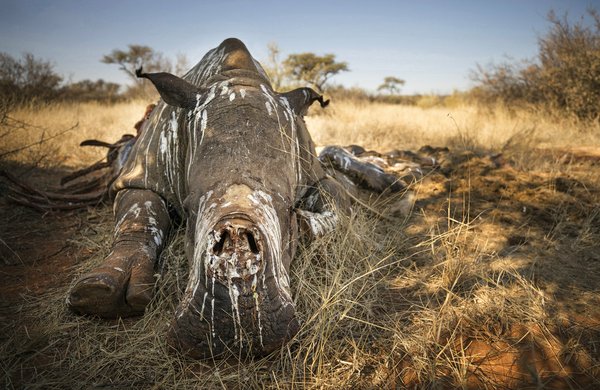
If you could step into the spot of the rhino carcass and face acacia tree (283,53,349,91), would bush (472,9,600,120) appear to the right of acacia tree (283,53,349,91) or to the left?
right

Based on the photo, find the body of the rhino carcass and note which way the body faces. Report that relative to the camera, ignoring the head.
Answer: toward the camera

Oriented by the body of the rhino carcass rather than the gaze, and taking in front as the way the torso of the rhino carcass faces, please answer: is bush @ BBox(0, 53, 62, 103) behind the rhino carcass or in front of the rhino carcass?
behind

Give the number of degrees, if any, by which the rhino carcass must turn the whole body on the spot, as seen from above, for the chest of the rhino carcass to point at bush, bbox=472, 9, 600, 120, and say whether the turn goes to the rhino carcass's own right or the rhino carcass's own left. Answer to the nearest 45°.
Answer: approximately 135° to the rhino carcass's own left

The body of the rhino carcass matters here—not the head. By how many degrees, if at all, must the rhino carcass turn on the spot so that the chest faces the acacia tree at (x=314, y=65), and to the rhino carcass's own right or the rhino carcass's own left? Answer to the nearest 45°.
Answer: approximately 180°
